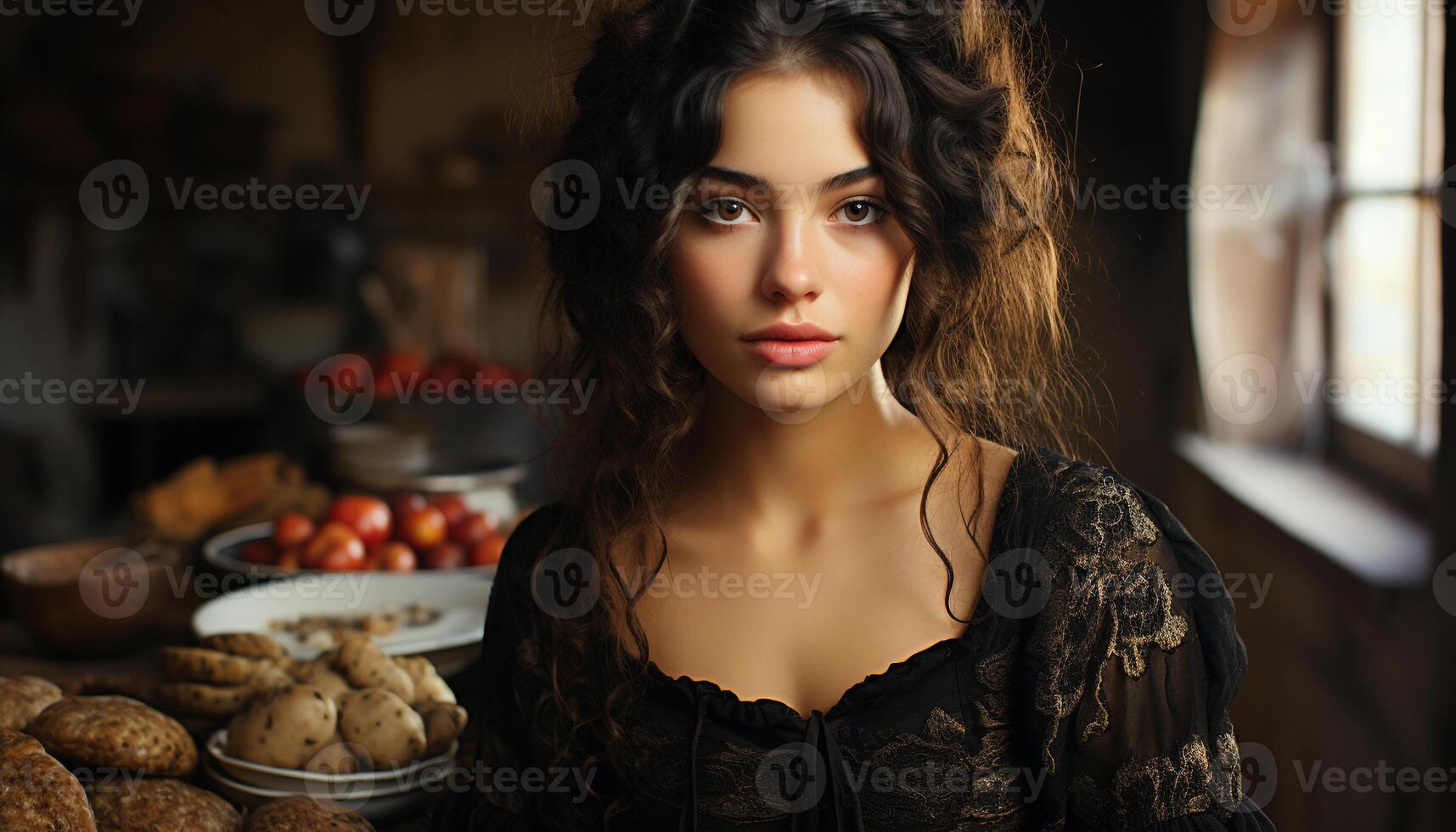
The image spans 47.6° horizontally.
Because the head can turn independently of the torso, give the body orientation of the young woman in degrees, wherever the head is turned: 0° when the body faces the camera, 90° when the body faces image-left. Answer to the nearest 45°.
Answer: approximately 0°

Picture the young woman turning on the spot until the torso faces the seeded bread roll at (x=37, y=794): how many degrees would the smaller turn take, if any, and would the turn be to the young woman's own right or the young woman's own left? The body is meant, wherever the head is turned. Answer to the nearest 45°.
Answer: approximately 90° to the young woman's own right

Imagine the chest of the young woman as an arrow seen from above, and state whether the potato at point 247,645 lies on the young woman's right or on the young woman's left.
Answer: on the young woman's right
